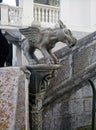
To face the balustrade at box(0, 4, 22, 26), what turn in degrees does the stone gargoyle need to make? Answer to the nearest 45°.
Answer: approximately 90° to its left

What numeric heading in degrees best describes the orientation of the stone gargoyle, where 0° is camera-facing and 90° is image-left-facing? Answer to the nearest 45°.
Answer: approximately 270°

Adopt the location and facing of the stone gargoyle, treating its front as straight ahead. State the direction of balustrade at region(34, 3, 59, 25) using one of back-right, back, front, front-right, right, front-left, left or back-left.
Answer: left
